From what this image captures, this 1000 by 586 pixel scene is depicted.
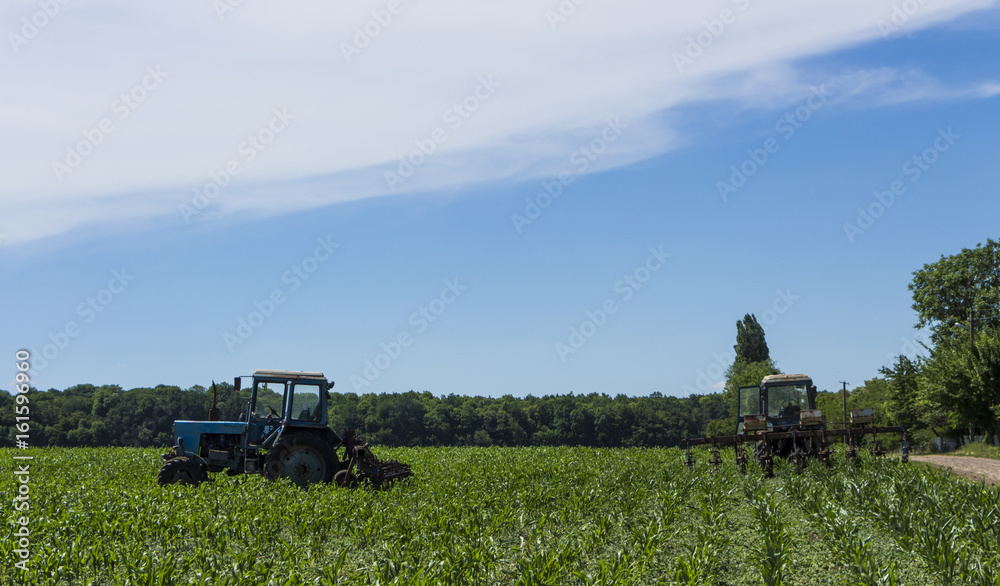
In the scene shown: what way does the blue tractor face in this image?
to the viewer's left
